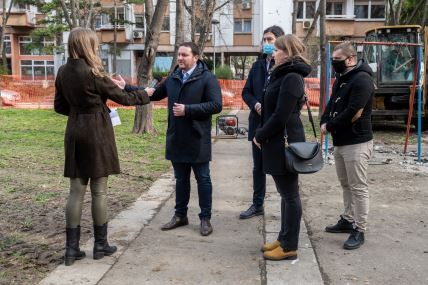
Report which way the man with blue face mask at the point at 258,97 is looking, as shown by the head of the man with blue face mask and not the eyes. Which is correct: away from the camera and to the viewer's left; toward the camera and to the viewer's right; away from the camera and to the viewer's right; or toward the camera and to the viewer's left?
toward the camera and to the viewer's left

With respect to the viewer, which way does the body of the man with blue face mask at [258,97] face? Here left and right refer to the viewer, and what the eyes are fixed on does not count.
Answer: facing the viewer and to the left of the viewer

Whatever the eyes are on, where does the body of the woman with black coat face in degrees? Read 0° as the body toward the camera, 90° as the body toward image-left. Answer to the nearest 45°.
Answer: approximately 90°

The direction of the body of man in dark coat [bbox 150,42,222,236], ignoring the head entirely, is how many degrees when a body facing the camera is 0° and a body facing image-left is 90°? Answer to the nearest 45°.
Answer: approximately 45°

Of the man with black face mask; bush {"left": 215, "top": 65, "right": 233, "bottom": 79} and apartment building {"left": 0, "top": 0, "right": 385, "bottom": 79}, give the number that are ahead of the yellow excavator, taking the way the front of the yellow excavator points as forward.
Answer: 1

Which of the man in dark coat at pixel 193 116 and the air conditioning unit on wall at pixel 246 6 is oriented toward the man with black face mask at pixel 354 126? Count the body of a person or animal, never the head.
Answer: the air conditioning unit on wall

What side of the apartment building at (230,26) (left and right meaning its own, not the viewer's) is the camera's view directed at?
front

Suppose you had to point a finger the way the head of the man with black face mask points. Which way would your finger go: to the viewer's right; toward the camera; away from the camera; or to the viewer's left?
to the viewer's left

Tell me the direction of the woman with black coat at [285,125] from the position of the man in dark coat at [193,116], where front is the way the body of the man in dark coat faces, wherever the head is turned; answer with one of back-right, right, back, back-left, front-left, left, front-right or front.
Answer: left

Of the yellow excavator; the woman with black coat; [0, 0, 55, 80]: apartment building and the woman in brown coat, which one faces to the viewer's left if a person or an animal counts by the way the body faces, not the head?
the woman with black coat

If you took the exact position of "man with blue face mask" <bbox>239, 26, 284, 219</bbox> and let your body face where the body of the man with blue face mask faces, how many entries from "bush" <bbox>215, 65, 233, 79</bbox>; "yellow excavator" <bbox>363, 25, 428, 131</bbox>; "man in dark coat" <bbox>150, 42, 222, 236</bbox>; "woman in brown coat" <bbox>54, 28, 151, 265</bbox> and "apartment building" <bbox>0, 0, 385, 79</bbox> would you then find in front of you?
2

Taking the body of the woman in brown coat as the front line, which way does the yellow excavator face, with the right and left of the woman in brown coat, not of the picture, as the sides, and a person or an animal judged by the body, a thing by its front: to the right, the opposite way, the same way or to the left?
the opposite way

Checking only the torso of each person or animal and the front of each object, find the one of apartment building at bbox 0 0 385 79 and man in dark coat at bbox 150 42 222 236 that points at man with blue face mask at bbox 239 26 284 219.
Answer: the apartment building

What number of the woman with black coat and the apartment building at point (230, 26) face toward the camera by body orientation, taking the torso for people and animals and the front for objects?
1

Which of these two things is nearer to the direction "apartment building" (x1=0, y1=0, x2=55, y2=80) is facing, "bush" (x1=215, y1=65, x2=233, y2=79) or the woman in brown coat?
the woman in brown coat

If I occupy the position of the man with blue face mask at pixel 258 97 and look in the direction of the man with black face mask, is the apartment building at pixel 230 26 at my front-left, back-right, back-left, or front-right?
back-left

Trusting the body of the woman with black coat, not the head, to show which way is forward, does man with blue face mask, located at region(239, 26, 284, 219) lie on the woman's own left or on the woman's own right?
on the woman's own right

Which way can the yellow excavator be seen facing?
toward the camera

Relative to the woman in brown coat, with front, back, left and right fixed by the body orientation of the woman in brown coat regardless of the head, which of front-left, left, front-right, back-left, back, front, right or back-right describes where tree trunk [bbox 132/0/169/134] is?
front-left
